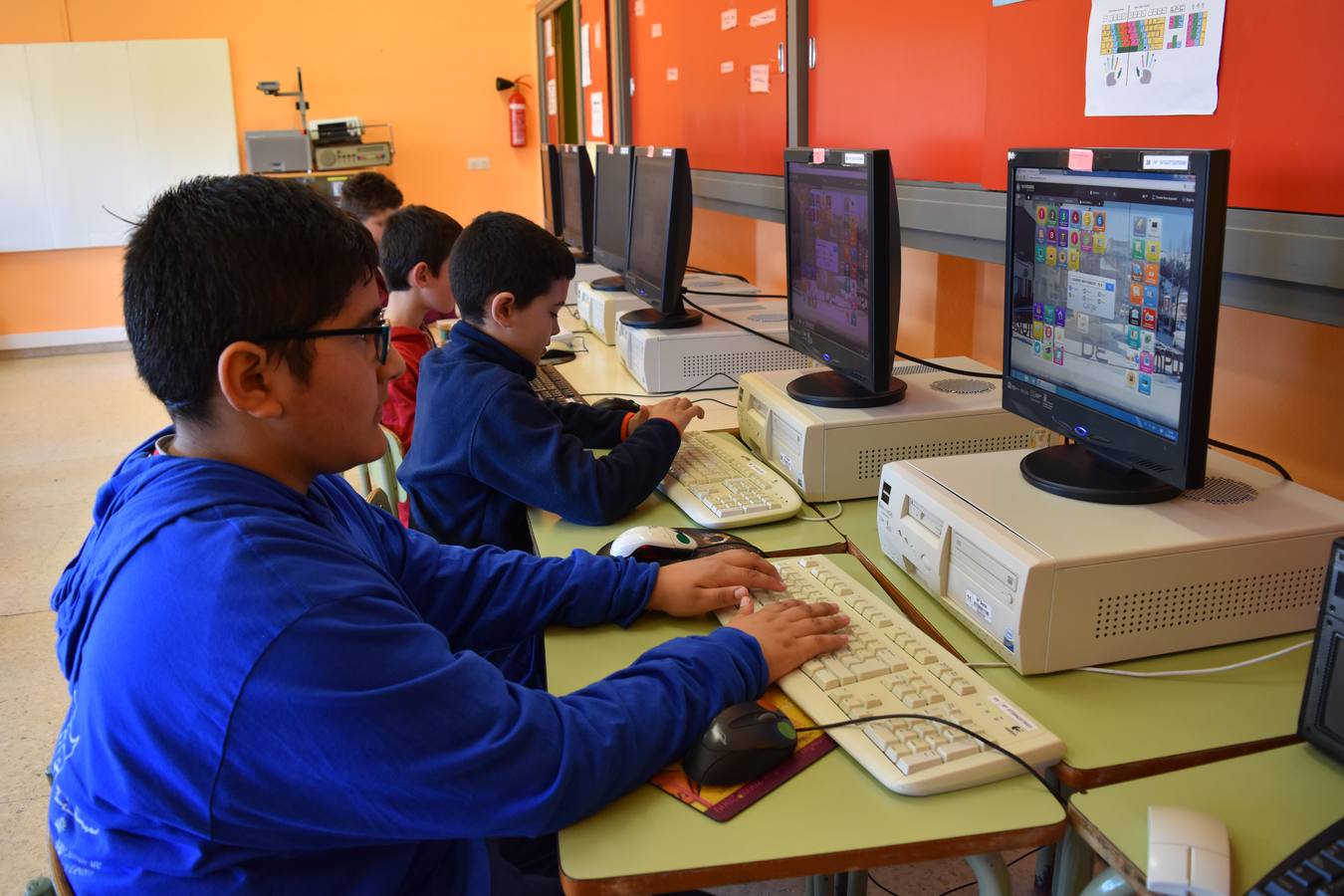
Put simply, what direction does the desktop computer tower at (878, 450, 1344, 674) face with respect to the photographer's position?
facing the viewer and to the left of the viewer

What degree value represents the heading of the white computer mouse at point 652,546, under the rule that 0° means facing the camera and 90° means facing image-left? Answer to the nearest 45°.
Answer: approximately 270°

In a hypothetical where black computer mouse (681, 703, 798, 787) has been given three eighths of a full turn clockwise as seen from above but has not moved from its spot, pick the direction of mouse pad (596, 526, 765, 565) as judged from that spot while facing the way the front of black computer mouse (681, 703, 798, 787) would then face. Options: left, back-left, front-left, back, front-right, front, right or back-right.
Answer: back

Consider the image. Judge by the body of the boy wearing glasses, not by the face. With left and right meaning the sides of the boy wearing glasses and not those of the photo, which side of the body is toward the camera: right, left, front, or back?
right

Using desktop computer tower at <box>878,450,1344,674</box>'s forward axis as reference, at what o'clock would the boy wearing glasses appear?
The boy wearing glasses is roughly at 12 o'clock from the desktop computer tower.

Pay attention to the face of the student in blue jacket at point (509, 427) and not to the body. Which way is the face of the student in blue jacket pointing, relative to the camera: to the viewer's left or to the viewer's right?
to the viewer's right

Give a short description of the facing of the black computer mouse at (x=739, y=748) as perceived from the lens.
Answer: facing away from the viewer and to the right of the viewer

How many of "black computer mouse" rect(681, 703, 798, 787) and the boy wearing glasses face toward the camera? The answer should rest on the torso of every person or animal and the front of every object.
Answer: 0

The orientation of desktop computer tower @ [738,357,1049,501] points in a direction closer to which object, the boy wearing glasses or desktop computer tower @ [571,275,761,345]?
the boy wearing glasses
